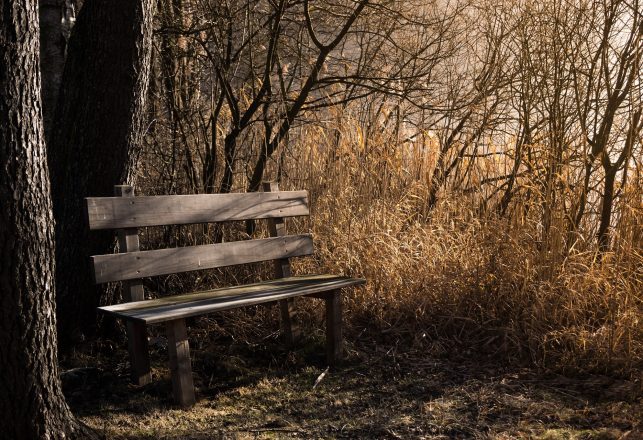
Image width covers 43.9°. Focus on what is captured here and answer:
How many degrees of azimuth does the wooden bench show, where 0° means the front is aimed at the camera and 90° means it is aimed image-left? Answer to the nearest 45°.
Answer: approximately 315°

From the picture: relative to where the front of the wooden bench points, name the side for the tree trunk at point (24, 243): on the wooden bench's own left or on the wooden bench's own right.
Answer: on the wooden bench's own right
